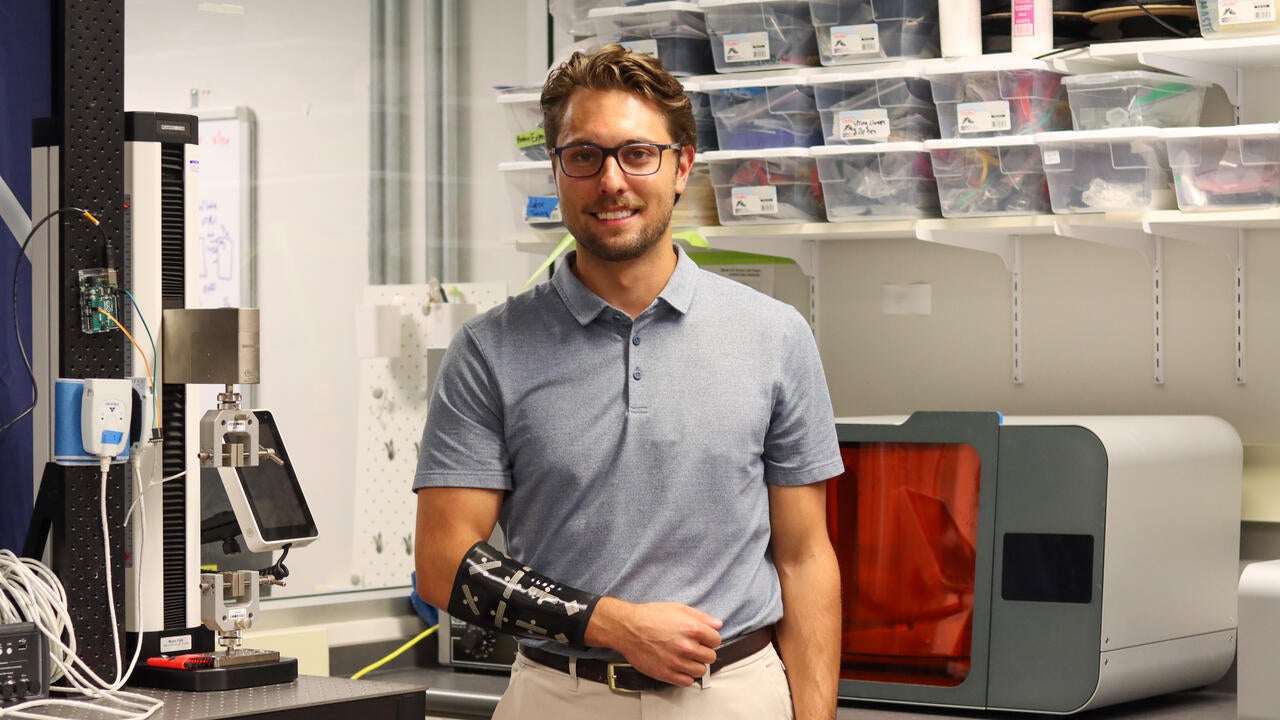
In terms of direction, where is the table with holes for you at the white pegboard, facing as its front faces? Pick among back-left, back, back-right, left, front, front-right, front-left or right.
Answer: front

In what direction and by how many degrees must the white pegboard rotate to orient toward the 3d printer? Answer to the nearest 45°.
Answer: approximately 45° to its left

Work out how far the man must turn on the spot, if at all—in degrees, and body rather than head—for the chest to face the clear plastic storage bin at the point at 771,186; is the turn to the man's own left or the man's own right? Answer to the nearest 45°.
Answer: approximately 180°

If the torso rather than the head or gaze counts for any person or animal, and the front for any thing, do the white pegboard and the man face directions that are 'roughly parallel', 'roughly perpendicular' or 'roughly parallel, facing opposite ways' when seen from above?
roughly parallel

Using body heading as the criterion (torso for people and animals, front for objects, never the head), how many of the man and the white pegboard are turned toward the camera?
2

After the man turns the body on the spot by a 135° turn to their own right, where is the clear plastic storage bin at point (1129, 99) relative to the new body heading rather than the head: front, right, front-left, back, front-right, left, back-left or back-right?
right

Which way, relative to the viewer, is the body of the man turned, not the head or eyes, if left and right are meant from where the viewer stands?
facing the viewer

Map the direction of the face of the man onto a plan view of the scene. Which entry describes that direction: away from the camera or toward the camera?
toward the camera

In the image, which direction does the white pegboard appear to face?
toward the camera
